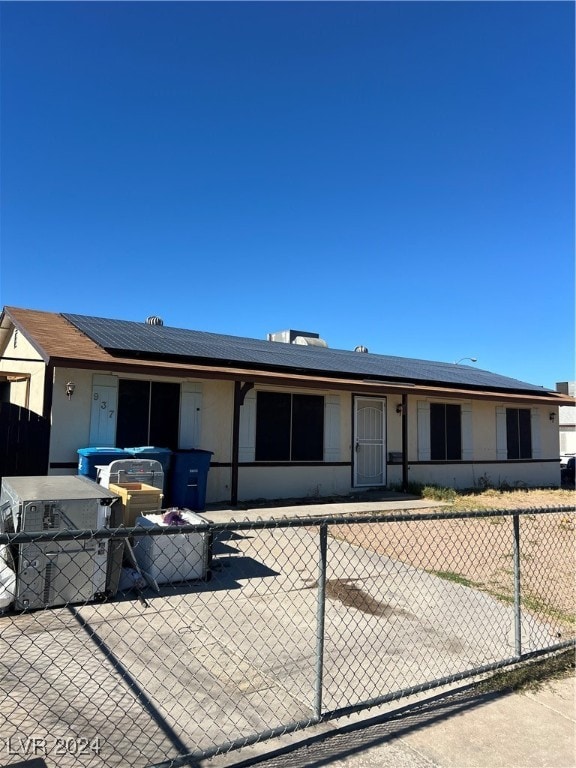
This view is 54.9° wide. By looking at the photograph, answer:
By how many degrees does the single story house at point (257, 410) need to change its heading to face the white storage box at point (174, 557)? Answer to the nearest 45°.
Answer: approximately 45° to its right

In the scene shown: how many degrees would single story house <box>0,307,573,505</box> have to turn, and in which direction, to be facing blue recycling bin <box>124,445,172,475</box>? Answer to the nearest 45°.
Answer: approximately 90° to its right

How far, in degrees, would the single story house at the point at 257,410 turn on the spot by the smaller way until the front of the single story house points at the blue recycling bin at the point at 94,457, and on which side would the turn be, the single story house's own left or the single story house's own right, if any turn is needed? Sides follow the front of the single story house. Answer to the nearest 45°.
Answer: approximately 90° to the single story house's own right

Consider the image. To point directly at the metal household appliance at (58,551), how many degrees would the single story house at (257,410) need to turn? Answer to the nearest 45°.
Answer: approximately 45° to its right

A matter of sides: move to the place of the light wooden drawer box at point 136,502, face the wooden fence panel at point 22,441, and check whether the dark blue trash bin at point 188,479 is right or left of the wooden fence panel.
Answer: right

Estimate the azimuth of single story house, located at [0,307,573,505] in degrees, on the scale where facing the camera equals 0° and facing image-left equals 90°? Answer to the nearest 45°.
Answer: approximately 315°

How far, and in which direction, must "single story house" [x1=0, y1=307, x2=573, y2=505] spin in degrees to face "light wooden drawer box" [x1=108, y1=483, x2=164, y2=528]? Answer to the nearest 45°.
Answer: approximately 45° to its right

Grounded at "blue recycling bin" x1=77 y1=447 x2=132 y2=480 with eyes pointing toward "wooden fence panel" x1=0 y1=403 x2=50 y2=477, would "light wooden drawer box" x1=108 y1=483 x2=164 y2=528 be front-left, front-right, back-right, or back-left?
back-left
